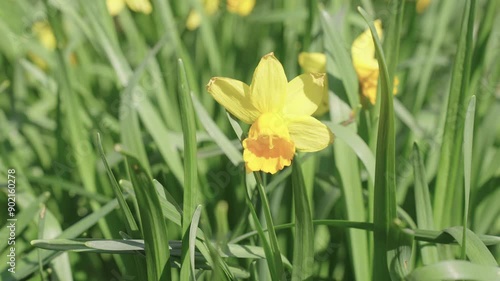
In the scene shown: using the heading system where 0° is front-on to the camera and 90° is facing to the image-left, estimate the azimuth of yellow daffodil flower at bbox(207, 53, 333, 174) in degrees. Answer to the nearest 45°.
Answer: approximately 0°

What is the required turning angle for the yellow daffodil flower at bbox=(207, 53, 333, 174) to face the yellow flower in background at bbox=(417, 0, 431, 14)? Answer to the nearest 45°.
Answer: approximately 135° to its left

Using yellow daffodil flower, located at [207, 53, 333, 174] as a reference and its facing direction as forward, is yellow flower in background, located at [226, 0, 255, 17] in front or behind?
behind
